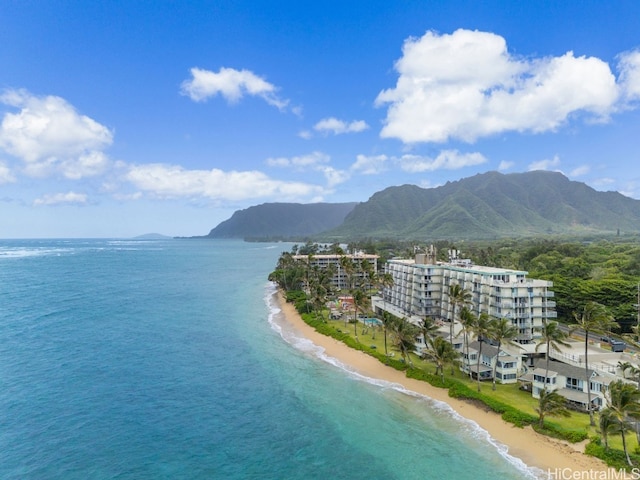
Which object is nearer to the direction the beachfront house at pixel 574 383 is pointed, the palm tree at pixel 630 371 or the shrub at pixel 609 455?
the shrub

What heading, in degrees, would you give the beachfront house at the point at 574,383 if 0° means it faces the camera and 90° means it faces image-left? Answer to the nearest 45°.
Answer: approximately 45°

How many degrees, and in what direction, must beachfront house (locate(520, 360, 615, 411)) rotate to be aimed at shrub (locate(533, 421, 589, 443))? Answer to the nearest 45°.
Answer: approximately 45° to its left

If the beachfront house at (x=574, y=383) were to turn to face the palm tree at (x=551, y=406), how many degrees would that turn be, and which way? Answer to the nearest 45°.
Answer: approximately 45° to its left

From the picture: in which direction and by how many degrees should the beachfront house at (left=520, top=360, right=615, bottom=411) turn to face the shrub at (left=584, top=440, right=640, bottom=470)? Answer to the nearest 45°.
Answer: approximately 45° to its left

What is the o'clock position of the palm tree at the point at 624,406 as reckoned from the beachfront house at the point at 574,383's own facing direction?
The palm tree is roughly at 10 o'clock from the beachfront house.

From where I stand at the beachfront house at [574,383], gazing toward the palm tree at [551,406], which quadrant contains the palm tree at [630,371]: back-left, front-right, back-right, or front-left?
back-left
